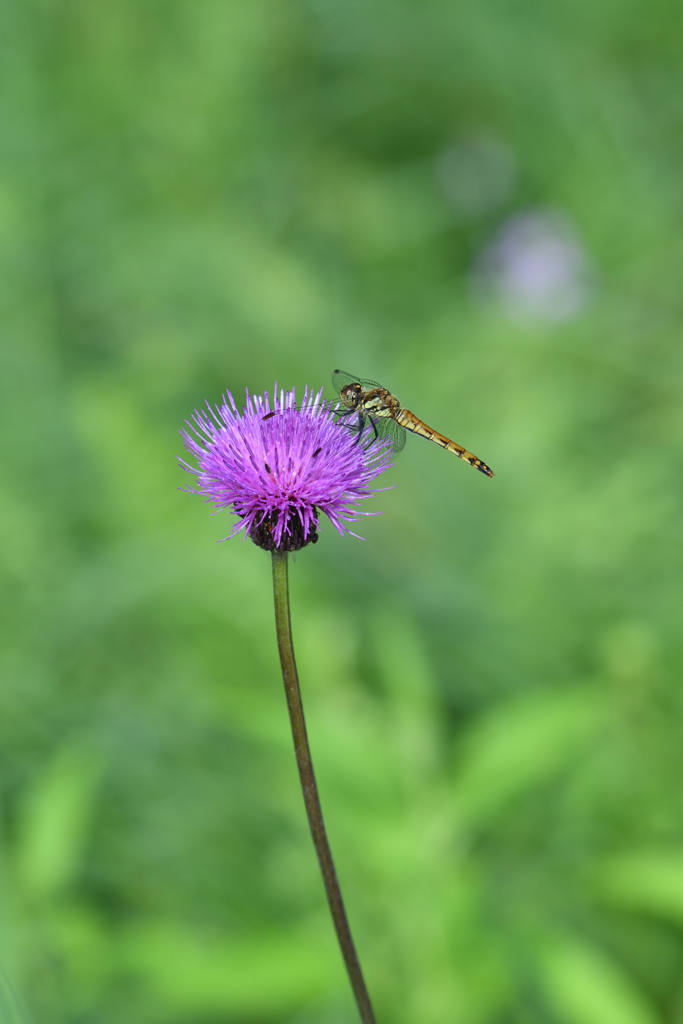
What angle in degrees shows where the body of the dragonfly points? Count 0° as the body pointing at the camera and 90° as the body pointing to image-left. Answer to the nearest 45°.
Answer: approximately 90°
